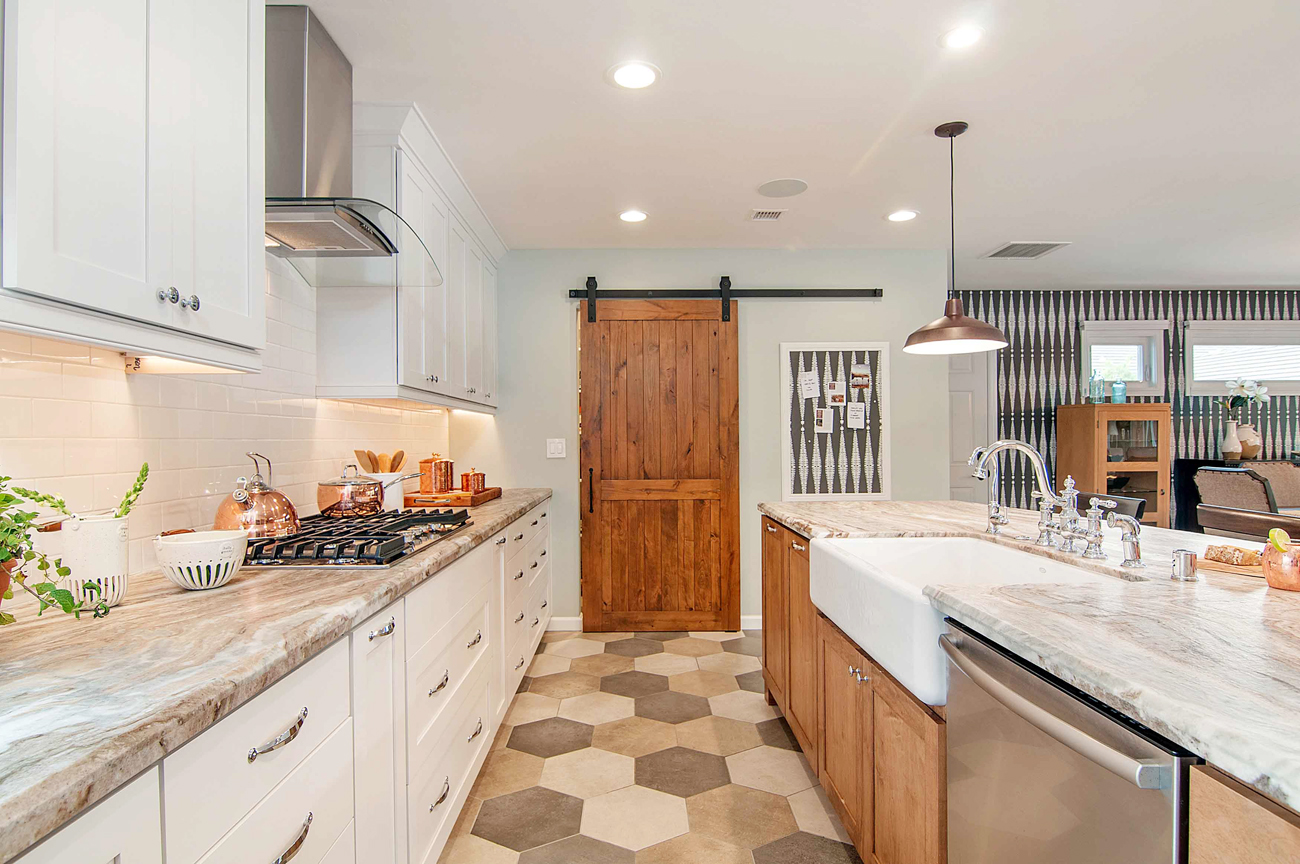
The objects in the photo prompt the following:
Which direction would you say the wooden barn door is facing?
toward the camera

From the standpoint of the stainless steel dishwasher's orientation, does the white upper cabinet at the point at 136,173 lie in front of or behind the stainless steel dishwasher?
in front

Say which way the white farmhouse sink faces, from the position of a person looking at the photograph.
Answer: facing the viewer and to the left of the viewer

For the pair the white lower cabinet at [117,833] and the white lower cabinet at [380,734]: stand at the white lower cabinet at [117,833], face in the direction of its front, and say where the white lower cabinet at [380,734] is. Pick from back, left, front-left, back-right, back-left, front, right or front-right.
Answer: left

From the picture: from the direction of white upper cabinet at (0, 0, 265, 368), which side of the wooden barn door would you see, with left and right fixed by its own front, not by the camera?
front

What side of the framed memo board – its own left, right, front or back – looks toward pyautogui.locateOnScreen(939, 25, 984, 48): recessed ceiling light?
front

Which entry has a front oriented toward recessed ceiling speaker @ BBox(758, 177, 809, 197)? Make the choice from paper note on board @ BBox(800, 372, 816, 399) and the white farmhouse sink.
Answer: the paper note on board

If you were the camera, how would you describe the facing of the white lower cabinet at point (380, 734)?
facing the viewer and to the right of the viewer

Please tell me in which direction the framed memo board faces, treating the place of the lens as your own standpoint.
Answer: facing the viewer

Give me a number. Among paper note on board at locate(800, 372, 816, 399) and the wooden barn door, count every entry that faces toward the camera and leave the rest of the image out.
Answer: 2

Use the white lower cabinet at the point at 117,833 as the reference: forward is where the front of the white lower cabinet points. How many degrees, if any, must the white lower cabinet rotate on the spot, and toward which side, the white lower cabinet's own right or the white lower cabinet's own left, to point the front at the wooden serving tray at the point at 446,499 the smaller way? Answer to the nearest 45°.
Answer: approximately 90° to the white lower cabinet's own left

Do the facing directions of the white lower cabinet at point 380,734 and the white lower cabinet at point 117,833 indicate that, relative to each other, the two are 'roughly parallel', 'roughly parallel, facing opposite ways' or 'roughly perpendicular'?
roughly parallel

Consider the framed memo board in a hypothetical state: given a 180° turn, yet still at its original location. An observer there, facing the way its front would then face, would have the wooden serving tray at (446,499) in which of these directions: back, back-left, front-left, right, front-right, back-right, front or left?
back-left

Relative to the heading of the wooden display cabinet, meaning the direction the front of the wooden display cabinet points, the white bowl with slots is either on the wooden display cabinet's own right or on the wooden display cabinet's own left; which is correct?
on the wooden display cabinet's own right

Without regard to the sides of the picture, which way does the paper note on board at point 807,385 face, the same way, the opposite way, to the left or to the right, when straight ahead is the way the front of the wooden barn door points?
the same way

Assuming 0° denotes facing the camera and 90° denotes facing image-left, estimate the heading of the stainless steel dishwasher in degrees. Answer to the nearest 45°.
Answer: approximately 45°

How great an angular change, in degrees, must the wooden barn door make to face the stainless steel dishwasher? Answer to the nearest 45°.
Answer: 0° — it already faces it
